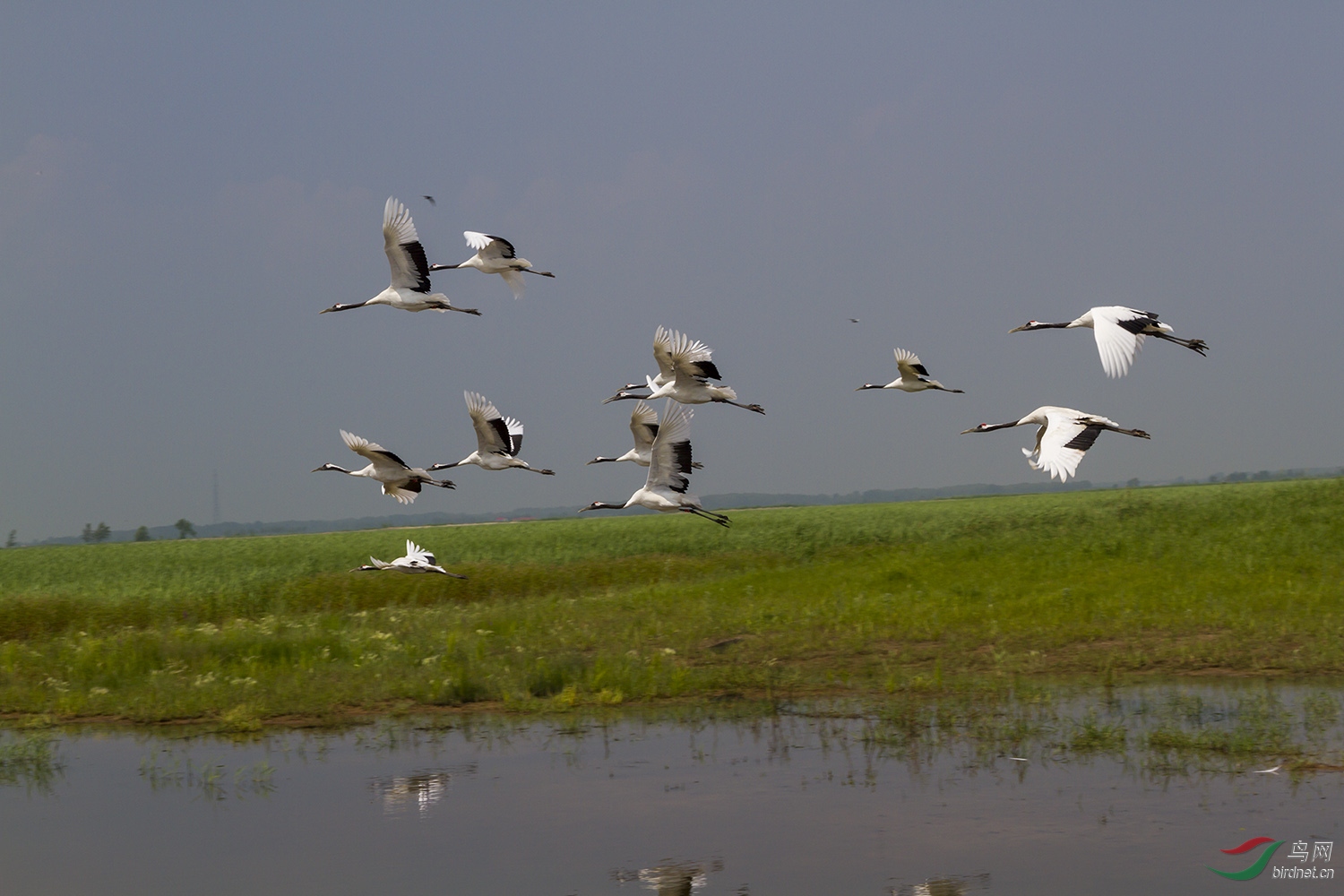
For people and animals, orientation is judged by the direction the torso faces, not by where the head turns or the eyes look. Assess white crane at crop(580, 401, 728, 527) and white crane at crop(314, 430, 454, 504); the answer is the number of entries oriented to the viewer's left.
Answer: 2

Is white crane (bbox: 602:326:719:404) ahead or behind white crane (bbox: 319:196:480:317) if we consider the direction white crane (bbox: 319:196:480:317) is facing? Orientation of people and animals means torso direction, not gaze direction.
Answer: behind

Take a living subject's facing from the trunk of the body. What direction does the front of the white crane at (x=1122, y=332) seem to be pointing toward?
to the viewer's left

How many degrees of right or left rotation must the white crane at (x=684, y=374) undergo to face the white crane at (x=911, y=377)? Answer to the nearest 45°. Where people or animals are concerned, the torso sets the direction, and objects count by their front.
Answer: approximately 135° to its right

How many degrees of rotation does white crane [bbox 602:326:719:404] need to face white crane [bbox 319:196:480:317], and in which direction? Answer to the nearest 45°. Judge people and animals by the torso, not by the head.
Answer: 0° — it already faces it

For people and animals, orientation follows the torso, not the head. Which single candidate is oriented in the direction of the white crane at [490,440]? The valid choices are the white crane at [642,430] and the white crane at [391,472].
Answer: the white crane at [642,430]

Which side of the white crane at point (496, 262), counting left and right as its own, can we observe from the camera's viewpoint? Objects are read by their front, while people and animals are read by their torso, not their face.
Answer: left

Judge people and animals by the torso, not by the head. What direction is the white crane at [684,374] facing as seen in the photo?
to the viewer's left

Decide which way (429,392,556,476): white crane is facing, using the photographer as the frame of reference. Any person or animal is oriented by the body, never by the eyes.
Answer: facing to the left of the viewer

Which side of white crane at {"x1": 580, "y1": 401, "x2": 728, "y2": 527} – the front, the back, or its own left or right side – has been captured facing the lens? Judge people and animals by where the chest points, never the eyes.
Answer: left

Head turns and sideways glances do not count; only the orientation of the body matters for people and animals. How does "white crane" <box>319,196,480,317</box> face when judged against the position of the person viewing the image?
facing to the left of the viewer

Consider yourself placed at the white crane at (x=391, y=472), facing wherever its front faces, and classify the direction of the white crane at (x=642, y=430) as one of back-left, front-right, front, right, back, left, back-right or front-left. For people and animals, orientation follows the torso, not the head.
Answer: back

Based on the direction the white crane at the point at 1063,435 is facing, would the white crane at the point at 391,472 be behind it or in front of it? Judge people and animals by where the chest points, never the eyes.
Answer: in front

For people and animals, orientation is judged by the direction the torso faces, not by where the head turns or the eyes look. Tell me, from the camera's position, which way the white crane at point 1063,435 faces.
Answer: facing to the left of the viewer

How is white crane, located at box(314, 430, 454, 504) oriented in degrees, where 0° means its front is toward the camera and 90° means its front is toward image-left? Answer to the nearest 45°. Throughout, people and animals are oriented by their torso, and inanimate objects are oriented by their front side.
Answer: approximately 90°
